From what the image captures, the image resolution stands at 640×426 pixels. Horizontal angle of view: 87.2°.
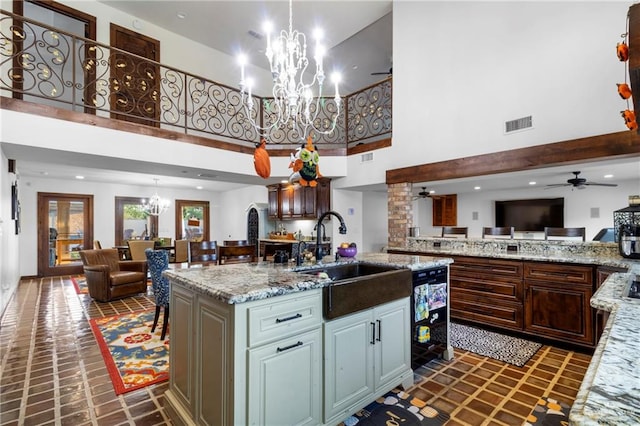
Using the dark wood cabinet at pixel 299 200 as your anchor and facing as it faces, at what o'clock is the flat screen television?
The flat screen television is roughly at 9 o'clock from the dark wood cabinet.

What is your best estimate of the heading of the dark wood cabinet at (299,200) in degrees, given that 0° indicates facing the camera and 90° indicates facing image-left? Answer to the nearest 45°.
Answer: approximately 0°

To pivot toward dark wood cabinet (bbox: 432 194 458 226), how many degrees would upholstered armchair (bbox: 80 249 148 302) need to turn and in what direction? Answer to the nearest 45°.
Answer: approximately 45° to its left
